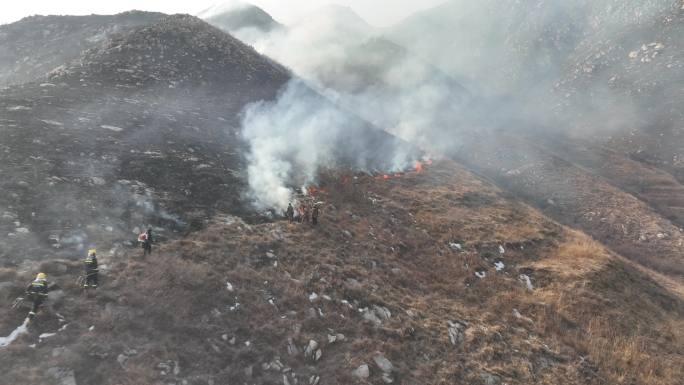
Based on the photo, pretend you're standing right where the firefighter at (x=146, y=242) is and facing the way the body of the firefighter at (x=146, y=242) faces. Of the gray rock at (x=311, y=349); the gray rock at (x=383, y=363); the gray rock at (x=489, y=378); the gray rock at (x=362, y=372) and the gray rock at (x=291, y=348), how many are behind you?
5

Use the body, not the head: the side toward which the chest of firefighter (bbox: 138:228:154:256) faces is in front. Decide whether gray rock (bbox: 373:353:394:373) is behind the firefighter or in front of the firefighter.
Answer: behind

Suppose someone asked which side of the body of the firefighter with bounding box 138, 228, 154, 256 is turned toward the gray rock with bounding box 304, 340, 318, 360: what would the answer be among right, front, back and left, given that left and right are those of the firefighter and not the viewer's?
back

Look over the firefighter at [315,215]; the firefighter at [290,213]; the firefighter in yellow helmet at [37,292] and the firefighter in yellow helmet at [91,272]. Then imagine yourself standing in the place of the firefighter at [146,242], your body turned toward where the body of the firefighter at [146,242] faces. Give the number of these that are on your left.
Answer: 2

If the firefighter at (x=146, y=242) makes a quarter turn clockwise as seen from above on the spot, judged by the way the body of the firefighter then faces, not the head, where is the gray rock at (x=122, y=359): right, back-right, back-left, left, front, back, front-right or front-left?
back-right

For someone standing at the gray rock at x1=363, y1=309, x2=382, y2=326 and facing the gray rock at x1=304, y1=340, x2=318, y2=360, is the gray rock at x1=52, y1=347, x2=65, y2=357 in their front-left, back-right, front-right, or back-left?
front-right

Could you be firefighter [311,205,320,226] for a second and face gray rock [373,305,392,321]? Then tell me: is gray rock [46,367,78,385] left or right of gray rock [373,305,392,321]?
right

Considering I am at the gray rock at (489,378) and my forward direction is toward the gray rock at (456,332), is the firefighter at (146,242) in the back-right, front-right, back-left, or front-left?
front-left

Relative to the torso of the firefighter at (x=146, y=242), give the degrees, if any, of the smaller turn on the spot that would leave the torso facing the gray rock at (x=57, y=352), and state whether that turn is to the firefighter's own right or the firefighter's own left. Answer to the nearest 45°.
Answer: approximately 135° to the firefighter's own left

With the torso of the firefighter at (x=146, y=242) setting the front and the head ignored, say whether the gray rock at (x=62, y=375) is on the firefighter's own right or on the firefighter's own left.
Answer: on the firefighter's own left

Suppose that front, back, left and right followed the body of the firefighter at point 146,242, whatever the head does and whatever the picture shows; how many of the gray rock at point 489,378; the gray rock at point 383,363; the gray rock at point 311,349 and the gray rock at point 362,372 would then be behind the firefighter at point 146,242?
4

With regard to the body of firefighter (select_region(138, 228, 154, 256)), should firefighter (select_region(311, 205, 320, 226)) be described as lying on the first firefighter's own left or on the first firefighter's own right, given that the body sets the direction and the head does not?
on the first firefighter's own right
